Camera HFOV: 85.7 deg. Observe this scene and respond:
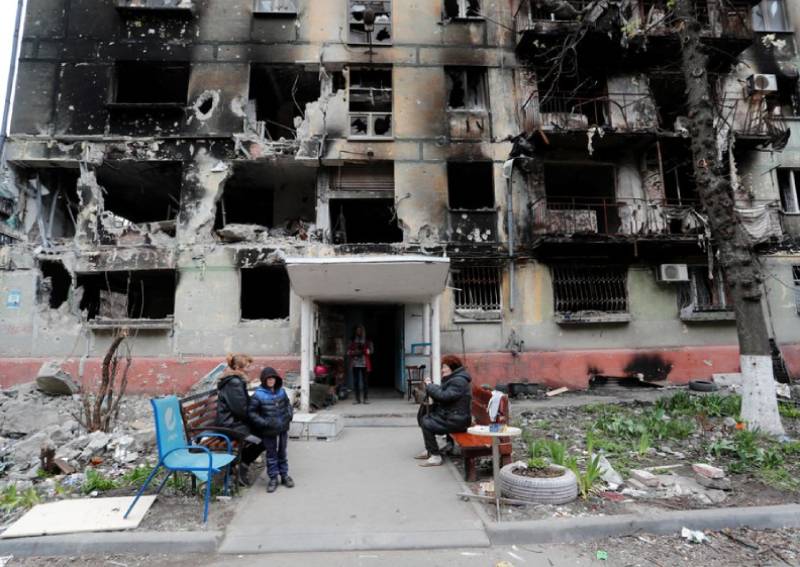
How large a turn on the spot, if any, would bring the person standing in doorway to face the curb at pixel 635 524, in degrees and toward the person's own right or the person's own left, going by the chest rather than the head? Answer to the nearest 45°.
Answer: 0° — they already face it

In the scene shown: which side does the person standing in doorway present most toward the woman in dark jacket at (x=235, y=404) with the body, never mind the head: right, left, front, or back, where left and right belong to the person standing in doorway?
front

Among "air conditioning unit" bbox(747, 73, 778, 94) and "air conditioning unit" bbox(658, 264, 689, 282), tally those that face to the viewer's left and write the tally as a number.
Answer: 0

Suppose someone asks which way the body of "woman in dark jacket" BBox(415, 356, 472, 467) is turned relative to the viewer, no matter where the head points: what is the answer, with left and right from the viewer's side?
facing to the left of the viewer

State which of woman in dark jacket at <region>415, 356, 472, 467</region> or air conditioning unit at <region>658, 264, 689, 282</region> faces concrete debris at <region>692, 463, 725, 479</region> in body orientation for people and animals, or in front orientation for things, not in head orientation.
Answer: the air conditioning unit

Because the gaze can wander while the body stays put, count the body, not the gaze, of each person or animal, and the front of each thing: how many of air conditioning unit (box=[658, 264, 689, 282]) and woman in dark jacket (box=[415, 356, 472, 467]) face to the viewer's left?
1

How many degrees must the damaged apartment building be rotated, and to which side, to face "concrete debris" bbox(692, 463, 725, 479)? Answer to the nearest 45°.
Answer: approximately 45° to its left

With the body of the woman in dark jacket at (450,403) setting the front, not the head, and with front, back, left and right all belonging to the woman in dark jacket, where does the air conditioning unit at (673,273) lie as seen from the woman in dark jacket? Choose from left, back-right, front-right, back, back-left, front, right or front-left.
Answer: back-right

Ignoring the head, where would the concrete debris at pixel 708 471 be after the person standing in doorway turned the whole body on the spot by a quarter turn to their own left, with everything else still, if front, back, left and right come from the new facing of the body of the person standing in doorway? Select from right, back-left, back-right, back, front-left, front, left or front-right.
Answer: front-right

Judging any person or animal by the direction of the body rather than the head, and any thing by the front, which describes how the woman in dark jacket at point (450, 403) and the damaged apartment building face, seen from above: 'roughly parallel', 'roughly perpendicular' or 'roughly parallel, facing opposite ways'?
roughly perpendicular

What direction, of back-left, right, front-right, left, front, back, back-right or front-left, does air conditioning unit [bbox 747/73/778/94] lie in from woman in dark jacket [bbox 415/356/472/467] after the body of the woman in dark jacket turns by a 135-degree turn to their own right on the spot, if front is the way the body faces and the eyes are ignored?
front

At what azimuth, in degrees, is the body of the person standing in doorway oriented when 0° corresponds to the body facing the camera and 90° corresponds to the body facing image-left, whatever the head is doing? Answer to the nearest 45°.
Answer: approximately 0°

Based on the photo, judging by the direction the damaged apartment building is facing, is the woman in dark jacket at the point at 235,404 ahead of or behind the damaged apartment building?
ahead
